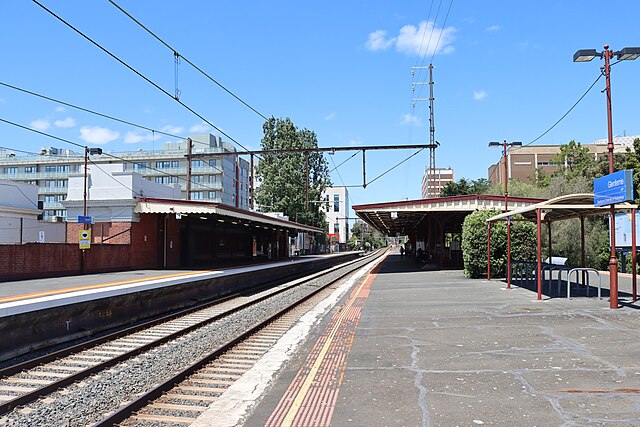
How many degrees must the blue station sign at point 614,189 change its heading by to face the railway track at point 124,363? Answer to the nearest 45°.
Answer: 0° — it already faces it

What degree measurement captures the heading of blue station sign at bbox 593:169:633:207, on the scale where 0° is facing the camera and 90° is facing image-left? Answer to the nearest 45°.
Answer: approximately 45°

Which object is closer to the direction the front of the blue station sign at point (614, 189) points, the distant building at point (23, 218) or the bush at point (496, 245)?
the distant building

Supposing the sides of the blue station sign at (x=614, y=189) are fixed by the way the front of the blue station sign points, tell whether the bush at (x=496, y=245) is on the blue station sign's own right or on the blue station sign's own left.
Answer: on the blue station sign's own right

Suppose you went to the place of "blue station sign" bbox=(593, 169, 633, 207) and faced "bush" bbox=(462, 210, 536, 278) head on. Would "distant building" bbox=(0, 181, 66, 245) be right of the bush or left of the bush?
left

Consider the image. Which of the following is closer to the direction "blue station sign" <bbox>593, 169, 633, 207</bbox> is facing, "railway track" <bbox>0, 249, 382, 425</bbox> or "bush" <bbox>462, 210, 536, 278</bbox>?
the railway track
